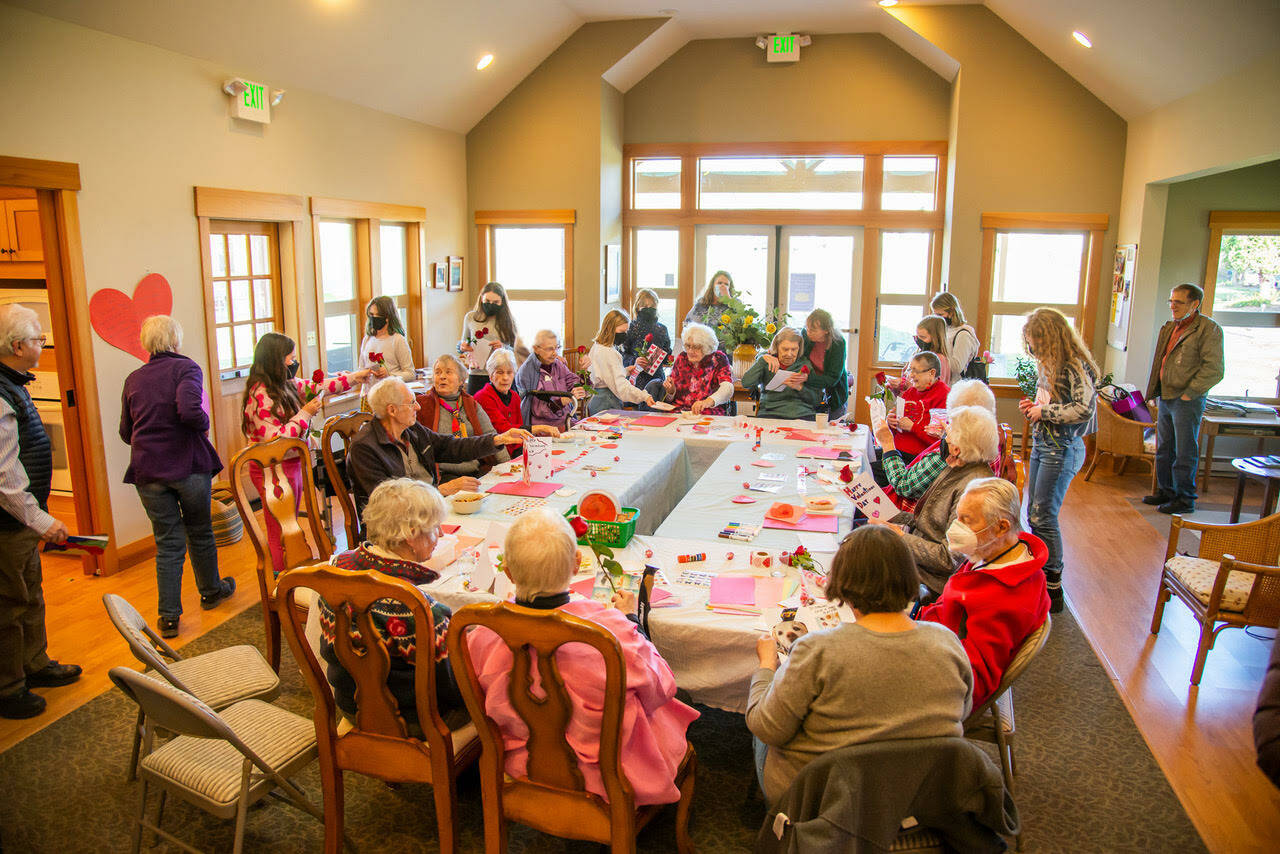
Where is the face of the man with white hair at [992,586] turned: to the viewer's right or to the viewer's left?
to the viewer's left

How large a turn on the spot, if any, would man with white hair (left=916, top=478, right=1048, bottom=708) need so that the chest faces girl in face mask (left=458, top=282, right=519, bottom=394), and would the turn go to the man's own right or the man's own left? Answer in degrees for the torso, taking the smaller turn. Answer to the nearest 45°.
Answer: approximately 45° to the man's own right

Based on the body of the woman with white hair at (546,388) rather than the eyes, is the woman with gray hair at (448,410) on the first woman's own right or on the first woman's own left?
on the first woman's own right

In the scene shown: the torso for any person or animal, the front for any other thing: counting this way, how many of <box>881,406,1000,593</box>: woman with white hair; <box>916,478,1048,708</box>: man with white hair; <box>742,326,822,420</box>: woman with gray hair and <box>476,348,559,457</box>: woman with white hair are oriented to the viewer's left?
2

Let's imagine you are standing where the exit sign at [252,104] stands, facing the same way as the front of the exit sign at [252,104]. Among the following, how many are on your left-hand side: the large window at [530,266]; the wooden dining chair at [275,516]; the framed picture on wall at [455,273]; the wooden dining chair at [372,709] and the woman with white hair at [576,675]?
2

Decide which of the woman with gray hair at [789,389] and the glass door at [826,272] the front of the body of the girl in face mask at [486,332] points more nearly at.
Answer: the woman with gray hair

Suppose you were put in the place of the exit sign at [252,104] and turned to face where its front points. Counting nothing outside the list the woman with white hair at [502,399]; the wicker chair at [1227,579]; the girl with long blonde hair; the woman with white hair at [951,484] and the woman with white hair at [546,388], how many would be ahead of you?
5

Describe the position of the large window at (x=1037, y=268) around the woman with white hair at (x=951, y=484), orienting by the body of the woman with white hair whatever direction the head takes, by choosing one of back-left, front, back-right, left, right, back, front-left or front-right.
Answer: right

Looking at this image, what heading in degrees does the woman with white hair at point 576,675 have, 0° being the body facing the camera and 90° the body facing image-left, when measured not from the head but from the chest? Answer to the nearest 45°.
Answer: approximately 180°

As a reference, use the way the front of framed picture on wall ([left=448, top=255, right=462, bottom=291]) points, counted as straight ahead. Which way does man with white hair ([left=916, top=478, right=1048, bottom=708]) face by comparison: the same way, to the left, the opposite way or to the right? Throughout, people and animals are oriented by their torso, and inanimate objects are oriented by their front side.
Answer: the opposite way

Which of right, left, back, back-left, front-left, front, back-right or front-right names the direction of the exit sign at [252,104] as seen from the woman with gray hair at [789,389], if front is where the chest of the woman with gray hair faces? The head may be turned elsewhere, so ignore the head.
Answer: right

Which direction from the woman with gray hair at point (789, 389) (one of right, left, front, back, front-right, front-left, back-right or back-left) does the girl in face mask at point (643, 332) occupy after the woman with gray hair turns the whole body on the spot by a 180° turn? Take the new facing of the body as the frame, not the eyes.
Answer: front-left

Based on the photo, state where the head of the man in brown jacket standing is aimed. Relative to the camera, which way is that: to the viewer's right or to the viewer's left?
to the viewer's left

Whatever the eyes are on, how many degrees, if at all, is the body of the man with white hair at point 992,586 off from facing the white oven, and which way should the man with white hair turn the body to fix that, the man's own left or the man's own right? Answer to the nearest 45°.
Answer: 0° — they already face it

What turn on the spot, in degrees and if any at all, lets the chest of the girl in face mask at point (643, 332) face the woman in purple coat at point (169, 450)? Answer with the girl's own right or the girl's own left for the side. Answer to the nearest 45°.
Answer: approximately 45° to the girl's own right

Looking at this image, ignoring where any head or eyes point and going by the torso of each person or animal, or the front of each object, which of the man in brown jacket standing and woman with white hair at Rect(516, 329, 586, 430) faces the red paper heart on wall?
the man in brown jacket standing

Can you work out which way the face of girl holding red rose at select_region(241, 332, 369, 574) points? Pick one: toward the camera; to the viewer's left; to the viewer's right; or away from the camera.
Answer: to the viewer's right

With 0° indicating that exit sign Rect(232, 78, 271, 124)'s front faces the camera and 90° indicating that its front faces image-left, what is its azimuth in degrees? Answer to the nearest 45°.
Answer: approximately 315°

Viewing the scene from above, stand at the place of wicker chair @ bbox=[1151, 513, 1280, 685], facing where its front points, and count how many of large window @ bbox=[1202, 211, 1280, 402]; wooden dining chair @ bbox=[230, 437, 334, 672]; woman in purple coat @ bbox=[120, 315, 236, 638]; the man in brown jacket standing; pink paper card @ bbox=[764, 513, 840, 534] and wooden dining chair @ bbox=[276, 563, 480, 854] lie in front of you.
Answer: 4

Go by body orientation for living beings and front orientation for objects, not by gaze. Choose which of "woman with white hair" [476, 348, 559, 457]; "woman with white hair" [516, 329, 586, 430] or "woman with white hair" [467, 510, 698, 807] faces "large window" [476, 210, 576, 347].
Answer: "woman with white hair" [467, 510, 698, 807]
